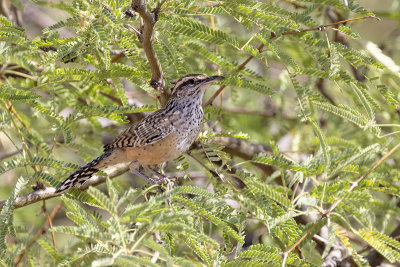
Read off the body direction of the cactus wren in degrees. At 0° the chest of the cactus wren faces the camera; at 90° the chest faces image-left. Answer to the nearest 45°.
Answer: approximately 270°
